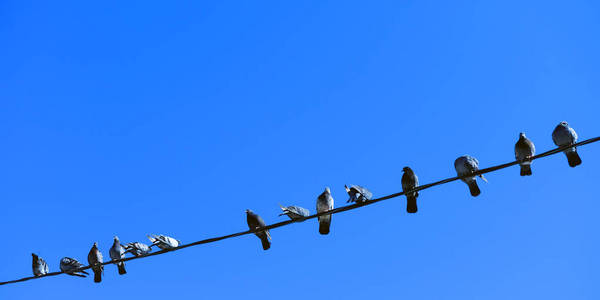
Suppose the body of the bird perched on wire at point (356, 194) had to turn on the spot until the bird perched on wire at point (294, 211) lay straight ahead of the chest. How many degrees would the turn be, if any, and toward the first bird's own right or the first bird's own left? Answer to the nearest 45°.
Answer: approximately 180°

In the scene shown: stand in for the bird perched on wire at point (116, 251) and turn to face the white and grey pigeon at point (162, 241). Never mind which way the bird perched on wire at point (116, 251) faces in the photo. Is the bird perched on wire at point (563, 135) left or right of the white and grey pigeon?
left

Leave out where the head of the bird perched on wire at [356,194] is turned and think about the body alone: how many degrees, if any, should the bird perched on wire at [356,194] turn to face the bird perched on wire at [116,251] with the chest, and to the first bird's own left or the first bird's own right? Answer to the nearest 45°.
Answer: approximately 180°
